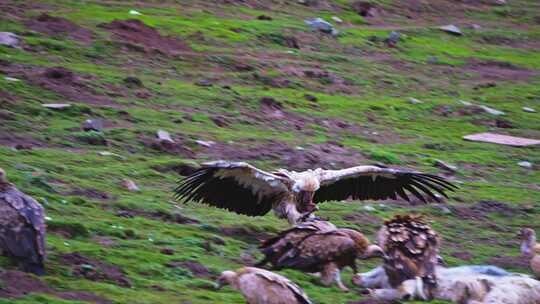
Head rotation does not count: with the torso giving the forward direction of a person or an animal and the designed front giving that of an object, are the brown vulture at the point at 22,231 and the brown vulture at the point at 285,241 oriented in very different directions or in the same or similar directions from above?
very different directions

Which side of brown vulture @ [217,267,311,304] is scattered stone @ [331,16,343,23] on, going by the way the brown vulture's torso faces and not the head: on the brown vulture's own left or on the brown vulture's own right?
on the brown vulture's own right

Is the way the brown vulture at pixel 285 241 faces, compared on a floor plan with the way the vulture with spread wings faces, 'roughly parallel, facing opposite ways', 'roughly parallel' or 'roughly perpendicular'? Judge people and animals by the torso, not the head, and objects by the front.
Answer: roughly perpendicular

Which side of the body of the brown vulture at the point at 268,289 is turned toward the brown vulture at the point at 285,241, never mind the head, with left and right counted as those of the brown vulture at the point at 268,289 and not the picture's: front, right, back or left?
right

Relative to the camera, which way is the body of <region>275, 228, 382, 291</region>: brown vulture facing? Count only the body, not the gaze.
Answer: to the viewer's right

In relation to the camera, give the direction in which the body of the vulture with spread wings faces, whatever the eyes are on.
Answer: toward the camera

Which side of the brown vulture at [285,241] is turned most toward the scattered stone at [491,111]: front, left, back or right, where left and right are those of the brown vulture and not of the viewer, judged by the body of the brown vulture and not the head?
left

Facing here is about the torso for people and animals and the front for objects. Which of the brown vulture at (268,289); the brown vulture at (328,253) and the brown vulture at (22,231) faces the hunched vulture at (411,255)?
the brown vulture at (328,253)

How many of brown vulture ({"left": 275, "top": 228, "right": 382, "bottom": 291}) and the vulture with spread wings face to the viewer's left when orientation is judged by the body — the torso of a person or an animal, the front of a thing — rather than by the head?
0

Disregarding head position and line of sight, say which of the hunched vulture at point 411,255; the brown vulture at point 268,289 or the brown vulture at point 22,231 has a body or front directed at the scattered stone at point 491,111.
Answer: the hunched vulture

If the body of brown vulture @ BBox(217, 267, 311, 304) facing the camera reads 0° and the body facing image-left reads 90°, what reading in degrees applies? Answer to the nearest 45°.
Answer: approximately 90°

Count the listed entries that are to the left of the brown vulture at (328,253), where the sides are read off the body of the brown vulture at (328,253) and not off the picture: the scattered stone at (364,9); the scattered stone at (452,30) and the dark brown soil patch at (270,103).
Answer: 3

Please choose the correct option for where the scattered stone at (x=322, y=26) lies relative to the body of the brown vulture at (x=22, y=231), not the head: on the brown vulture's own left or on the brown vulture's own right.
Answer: on the brown vulture's own right
